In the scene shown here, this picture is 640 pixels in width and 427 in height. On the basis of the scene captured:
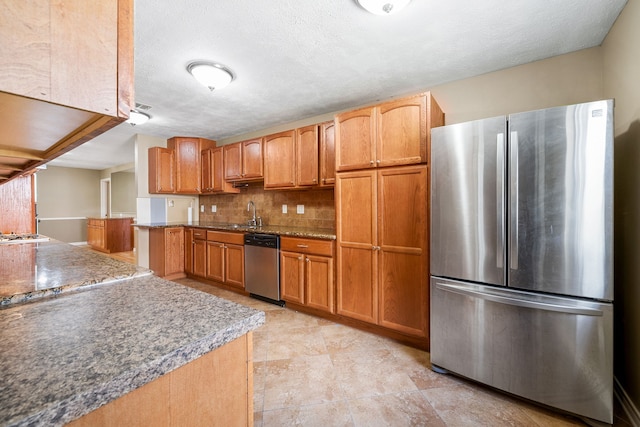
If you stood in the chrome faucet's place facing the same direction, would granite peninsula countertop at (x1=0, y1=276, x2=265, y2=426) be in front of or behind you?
in front

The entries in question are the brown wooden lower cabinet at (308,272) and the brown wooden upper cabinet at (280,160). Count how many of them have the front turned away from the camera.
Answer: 0

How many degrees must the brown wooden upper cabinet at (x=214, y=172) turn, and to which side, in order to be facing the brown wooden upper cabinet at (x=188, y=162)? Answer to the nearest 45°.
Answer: approximately 90° to its right

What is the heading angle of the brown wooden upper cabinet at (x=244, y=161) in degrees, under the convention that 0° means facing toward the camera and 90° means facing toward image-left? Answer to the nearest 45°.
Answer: approximately 45°

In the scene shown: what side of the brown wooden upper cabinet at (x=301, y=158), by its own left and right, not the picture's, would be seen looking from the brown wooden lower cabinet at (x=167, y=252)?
right

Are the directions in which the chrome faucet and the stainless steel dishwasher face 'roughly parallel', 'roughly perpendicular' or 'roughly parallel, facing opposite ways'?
roughly parallel

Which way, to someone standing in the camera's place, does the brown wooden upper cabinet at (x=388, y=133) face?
facing the viewer and to the left of the viewer

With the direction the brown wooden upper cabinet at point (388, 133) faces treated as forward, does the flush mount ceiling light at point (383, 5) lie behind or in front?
in front

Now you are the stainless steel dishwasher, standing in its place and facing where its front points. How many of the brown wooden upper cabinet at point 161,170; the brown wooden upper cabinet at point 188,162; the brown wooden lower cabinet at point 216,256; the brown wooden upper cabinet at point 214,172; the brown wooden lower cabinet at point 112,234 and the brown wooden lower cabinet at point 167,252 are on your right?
6

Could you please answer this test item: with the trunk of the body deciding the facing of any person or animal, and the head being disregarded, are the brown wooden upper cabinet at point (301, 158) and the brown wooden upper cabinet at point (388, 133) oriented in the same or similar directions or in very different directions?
same or similar directions

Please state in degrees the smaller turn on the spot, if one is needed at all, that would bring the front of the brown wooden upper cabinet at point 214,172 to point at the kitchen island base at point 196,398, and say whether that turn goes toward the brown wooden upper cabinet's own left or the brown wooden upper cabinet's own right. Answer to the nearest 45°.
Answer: approximately 45° to the brown wooden upper cabinet's own left

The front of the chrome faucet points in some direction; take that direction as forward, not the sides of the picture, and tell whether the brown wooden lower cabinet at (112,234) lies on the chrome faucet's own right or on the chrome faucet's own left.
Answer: on the chrome faucet's own right

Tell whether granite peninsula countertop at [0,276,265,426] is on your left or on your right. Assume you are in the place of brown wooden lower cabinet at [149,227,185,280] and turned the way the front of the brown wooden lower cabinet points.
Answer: on your right

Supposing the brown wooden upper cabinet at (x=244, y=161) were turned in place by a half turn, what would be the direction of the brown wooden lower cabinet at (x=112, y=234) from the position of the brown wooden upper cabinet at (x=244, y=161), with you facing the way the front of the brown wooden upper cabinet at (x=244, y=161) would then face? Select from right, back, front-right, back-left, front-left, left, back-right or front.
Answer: left

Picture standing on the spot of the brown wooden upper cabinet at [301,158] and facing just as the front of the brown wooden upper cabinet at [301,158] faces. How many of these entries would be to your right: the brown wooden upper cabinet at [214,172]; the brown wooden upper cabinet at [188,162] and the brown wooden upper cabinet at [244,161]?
3

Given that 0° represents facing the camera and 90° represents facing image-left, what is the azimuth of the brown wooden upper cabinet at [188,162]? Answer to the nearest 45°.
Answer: approximately 0°

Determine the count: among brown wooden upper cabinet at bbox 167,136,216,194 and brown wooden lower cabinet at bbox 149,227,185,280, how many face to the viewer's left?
0

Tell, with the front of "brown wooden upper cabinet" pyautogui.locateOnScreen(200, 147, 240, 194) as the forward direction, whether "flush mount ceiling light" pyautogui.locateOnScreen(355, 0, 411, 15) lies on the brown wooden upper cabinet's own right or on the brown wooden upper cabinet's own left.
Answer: on the brown wooden upper cabinet's own left
